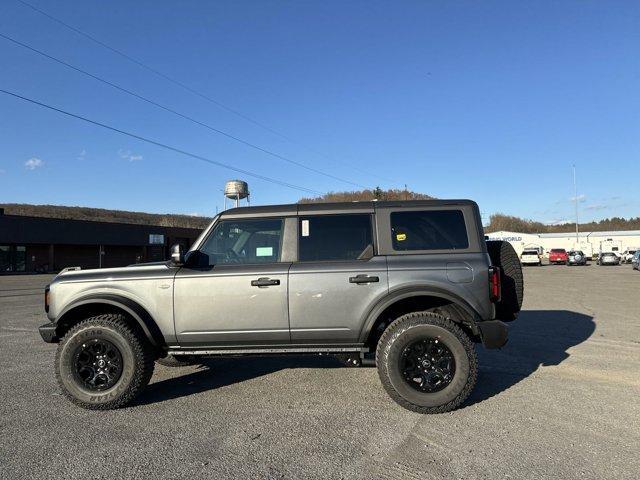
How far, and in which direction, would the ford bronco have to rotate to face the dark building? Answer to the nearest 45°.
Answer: approximately 45° to its right

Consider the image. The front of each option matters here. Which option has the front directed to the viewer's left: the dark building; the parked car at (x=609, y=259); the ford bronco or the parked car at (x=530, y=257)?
the ford bronco

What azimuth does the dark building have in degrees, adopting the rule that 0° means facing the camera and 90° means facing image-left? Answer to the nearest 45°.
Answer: approximately 315°

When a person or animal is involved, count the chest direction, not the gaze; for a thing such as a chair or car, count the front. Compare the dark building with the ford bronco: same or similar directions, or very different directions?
very different directions

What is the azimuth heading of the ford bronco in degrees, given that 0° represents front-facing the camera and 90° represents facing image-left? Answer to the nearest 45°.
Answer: approximately 90°

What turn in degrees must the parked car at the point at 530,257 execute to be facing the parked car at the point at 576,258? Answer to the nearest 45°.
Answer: approximately 90° to its right

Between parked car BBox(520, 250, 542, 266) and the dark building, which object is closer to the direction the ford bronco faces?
the dark building
